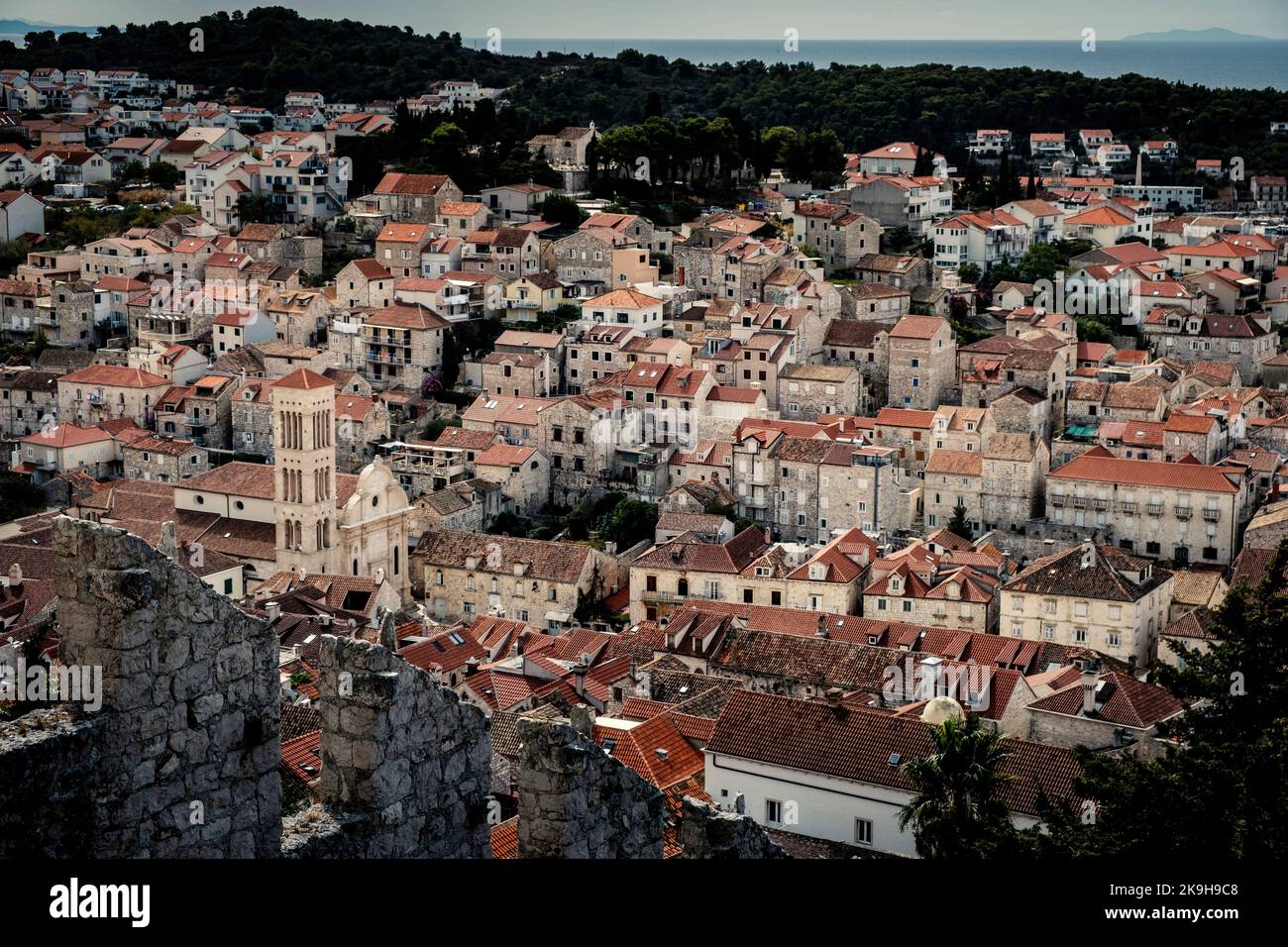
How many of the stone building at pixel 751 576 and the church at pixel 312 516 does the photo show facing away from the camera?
0

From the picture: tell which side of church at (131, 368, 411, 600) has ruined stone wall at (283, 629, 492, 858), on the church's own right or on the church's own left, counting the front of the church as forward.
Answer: on the church's own right

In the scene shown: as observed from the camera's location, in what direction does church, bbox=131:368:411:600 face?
facing the viewer and to the right of the viewer

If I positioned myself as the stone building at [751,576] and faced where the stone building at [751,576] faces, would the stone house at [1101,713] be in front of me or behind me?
in front

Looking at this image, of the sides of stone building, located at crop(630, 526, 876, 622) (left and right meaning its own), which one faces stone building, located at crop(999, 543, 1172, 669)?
left

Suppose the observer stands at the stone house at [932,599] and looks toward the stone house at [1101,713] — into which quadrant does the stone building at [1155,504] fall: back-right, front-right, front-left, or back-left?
back-left

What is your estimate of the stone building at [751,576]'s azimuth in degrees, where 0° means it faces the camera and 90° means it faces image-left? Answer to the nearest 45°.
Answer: approximately 0°

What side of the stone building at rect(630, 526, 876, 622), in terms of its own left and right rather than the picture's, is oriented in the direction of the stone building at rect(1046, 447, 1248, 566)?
left

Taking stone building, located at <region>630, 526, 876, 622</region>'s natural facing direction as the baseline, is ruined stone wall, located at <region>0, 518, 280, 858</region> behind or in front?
in front

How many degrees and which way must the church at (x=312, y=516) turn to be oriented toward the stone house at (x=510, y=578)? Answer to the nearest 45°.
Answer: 0° — it already faces it

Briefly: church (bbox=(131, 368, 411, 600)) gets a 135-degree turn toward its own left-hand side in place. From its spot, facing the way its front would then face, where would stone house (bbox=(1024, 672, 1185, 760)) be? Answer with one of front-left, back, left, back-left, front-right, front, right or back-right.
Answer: back-right

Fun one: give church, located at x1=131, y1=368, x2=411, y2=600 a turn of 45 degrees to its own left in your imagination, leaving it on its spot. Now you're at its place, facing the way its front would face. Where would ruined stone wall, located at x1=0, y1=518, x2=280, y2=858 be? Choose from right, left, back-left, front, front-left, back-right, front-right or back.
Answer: right

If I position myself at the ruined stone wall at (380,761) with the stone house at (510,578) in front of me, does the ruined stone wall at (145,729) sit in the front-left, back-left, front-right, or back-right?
back-left

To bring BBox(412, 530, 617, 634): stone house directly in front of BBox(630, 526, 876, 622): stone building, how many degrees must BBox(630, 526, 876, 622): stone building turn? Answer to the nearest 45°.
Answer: approximately 90° to its right
